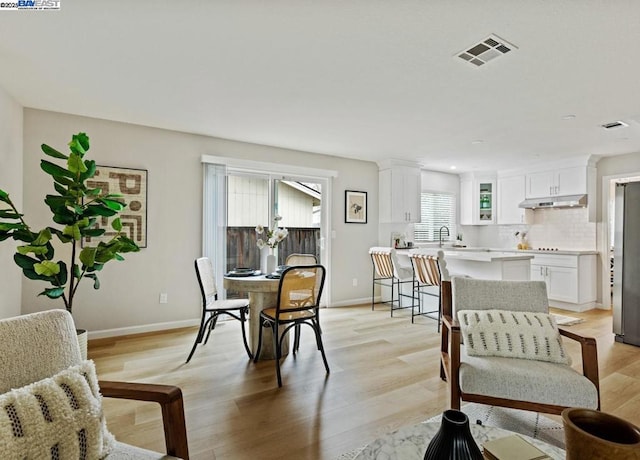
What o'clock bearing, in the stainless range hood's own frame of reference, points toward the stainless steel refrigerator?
The stainless steel refrigerator is roughly at 10 o'clock from the stainless range hood.

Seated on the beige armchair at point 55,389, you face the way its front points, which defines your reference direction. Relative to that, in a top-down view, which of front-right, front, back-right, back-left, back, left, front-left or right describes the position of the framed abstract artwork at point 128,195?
back-left

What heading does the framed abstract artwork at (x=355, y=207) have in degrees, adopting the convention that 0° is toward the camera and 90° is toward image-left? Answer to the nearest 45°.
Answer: approximately 315°

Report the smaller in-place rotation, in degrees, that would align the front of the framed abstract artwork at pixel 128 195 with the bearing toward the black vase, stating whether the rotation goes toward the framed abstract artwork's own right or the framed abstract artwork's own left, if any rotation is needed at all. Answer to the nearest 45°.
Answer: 0° — it already faces it

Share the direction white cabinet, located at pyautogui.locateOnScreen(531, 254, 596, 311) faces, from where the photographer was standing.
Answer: facing the viewer and to the left of the viewer

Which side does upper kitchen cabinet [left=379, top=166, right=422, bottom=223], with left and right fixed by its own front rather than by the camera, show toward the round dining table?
right

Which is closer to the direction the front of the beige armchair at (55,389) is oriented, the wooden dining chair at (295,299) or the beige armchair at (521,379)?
the beige armchair

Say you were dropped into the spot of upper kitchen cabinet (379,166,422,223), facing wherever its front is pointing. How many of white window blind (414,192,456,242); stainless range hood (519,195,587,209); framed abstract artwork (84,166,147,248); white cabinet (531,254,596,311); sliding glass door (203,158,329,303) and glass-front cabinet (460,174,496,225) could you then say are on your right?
2

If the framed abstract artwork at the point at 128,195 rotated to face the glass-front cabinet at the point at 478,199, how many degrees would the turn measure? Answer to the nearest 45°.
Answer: approximately 90° to its left

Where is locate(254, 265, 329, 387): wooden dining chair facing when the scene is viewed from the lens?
facing away from the viewer and to the left of the viewer

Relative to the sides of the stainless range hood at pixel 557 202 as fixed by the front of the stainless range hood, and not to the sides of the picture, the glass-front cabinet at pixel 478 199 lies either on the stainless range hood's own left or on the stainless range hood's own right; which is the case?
on the stainless range hood's own right
